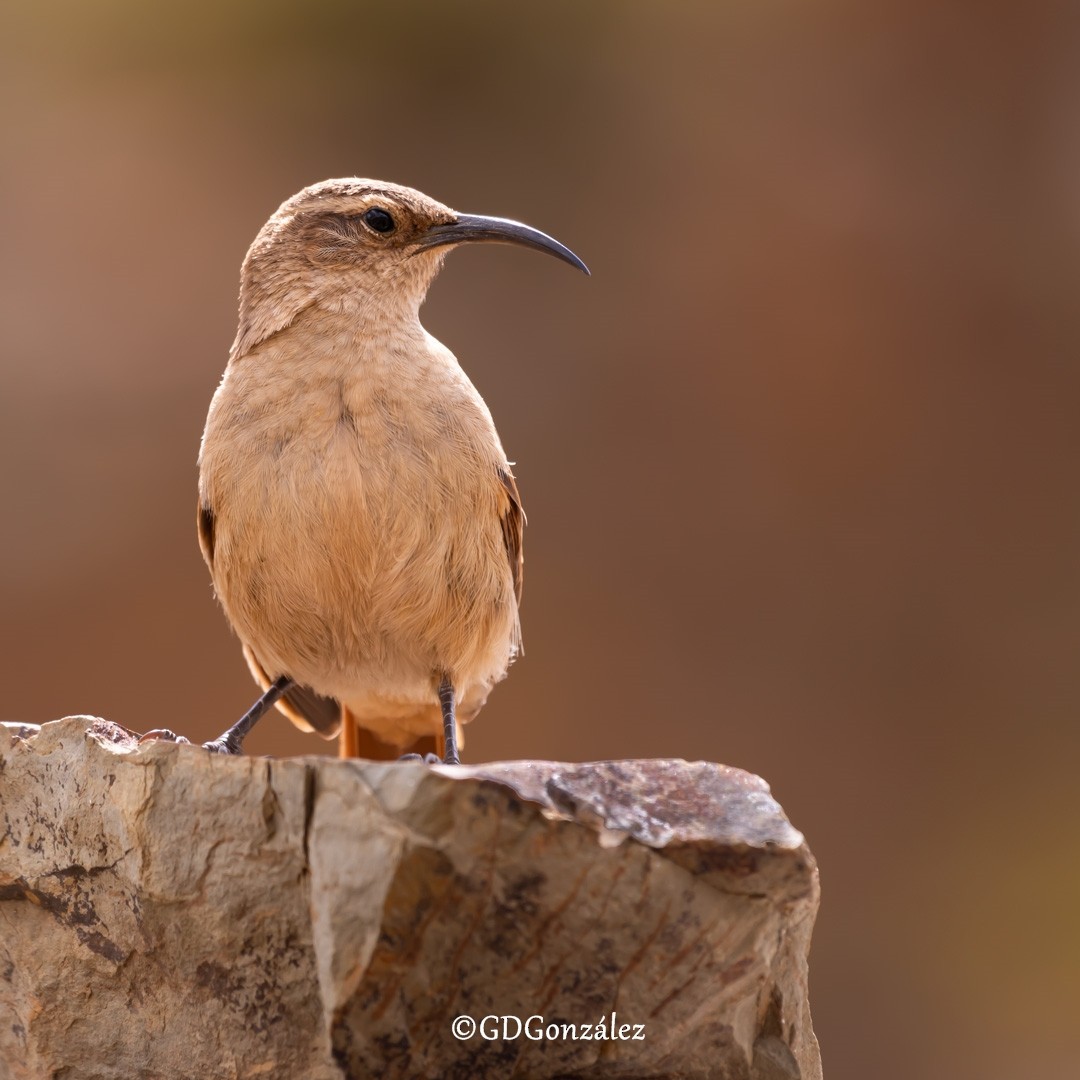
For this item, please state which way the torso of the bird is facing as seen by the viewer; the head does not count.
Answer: toward the camera
